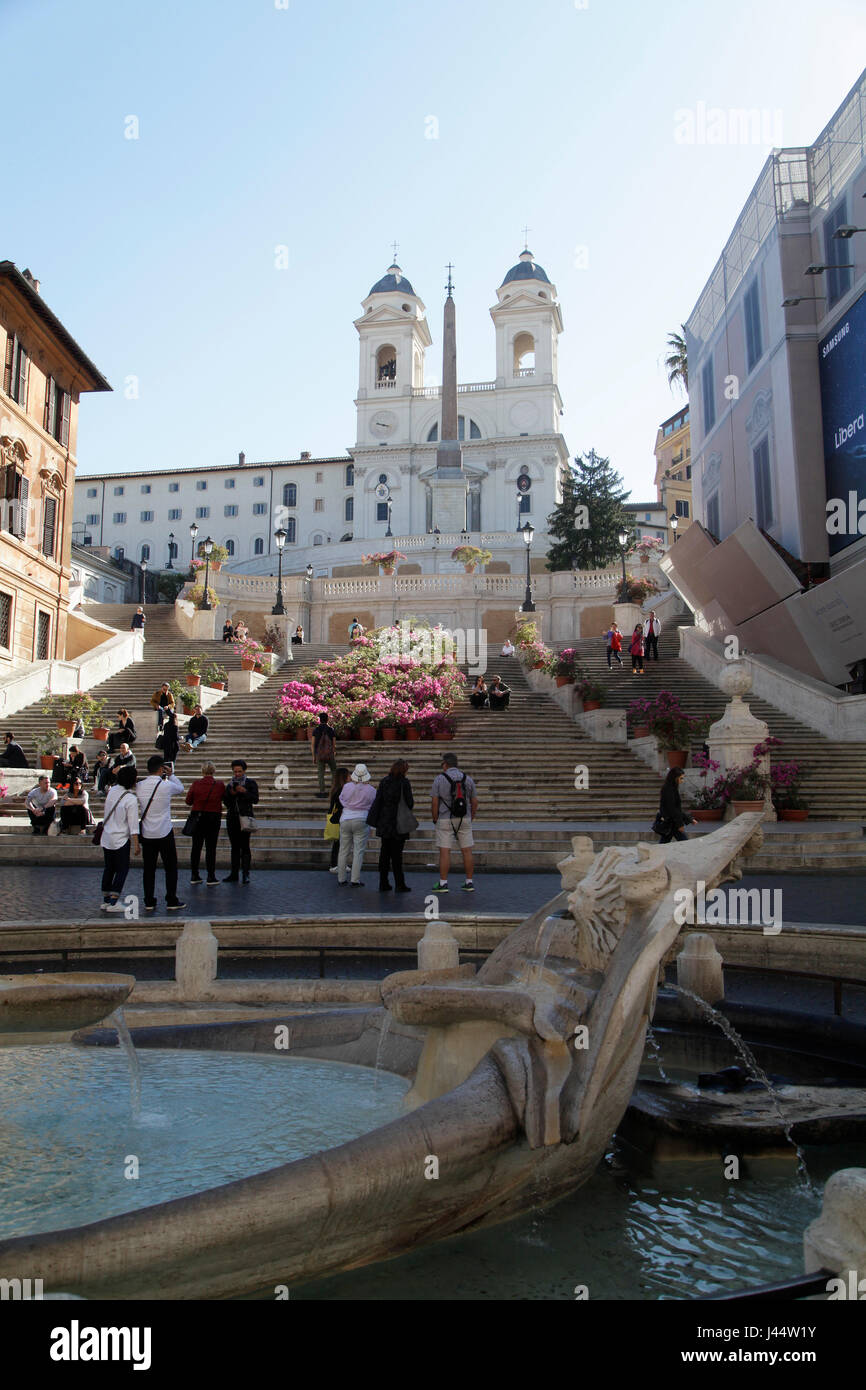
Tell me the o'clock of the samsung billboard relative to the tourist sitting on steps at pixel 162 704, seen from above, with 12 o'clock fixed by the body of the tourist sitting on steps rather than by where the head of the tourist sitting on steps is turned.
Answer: The samsung billboard is roughly at 9 o'clock from the tourist sitting on steps.

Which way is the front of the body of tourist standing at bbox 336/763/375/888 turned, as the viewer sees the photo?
away from the camera

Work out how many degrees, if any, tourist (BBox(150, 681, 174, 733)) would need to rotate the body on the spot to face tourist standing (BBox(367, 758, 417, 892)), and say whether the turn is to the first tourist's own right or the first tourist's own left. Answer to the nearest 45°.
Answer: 0° — they already face them

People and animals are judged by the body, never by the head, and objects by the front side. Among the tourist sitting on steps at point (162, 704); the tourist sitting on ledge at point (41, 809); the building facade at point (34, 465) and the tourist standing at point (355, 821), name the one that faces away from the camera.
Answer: the tourist standing at point (355, 821)

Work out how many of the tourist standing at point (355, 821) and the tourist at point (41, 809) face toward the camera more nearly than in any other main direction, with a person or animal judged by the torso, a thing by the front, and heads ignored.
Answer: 1

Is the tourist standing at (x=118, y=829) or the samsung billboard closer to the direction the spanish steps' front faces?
the tourist standing

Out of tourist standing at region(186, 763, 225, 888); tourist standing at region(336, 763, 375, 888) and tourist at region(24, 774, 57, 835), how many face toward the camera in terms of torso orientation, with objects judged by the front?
1

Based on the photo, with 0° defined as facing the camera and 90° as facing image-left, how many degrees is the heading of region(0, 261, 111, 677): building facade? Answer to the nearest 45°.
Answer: approximately 315°

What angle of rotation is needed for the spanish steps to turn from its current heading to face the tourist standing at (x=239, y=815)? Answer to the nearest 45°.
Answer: approximately 45° to its right

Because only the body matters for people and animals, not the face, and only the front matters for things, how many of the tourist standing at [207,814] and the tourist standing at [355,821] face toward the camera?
0

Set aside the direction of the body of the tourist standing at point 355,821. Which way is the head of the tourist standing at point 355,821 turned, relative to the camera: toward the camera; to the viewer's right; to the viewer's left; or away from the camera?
away from the camera

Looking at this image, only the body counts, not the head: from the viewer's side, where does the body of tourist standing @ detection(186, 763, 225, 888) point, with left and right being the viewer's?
facing away from the viewer

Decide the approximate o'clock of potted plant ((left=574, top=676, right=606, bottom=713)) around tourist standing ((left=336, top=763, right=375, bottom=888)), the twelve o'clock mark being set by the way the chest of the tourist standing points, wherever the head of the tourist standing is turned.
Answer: The potted plant is roughly at 1 o'clock from the tourist standing.

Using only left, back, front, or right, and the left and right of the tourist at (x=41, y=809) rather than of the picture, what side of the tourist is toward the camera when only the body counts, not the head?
front

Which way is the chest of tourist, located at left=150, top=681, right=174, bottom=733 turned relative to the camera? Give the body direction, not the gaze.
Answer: toward the camera

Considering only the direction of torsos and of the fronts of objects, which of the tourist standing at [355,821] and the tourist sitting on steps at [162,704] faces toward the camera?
the tourist sitting on steps at [162,704]

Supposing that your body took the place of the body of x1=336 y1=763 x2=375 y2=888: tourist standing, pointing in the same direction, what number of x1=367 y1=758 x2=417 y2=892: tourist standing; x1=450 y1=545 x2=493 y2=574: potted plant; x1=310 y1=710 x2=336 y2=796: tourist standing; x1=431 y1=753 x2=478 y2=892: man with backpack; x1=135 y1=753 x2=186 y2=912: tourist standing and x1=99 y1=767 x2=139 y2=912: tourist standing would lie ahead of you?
2

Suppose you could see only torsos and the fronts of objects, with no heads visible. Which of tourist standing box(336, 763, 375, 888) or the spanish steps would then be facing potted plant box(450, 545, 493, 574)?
the tourist standing

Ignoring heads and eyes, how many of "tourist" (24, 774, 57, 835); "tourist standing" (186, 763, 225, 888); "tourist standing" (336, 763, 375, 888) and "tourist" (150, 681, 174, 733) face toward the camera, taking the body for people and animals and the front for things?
2
